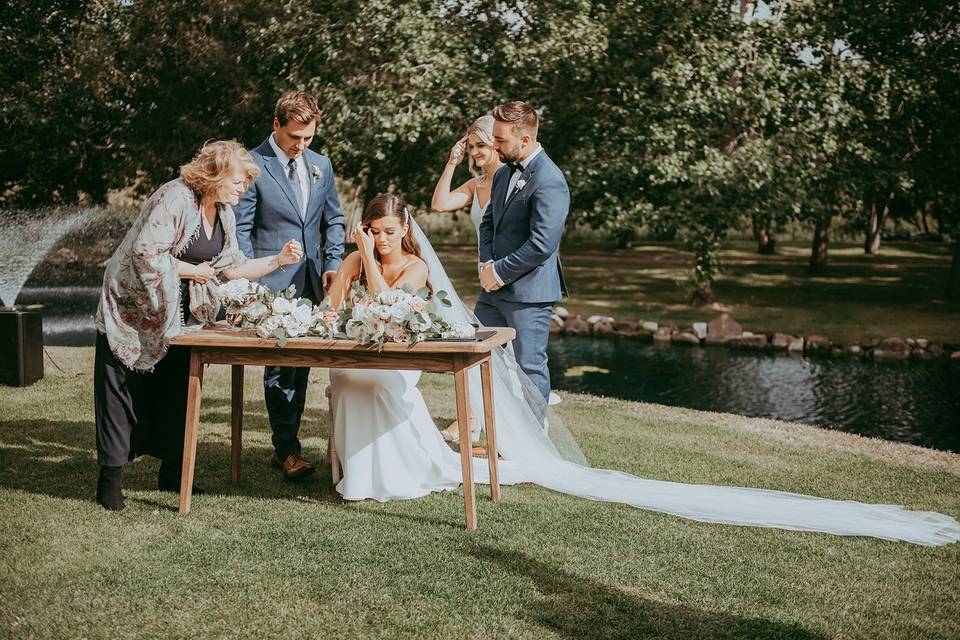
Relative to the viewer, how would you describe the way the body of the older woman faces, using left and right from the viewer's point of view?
facing the viewer and to the right of the viewer

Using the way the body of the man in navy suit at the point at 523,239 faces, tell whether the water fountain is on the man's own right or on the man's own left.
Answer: on the man's own right

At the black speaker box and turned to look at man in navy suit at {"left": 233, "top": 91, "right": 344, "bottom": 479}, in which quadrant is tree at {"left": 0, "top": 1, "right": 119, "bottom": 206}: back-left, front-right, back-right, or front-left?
back-left

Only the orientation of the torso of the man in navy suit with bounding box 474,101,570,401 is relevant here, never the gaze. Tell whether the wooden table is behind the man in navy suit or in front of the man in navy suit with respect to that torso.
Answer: in front

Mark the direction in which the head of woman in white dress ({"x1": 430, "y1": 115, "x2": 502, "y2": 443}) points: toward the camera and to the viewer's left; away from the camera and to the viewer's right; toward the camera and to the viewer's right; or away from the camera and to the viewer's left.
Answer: toward the camera and to the viewer's left

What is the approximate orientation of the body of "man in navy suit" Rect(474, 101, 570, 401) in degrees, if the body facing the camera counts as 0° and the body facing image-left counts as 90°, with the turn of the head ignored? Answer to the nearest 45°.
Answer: approximately 45°

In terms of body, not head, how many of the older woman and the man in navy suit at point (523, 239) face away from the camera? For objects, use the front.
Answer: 0

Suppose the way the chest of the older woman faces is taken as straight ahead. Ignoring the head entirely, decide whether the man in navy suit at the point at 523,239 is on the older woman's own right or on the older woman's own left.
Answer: on the older woman's own left

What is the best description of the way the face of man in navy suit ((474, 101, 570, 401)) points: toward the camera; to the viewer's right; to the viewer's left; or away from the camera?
to the viewer's left
